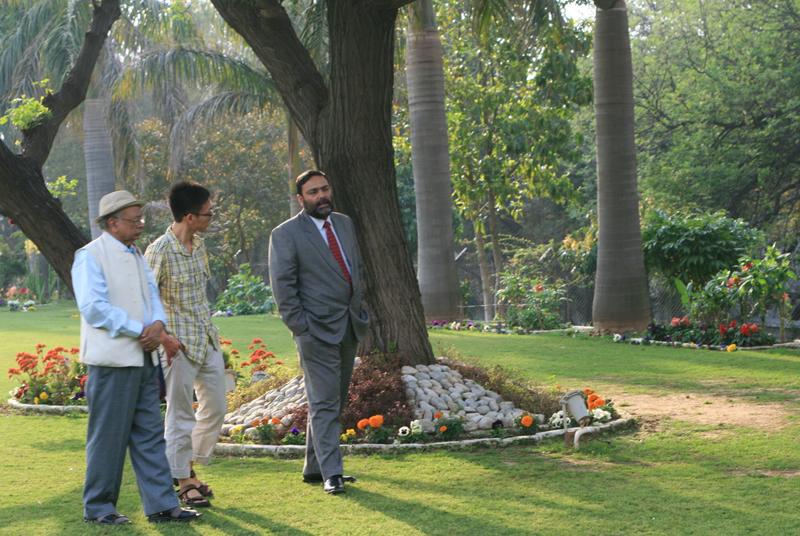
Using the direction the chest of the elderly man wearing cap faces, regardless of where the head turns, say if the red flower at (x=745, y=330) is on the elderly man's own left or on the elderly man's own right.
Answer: on the elderly man's own left

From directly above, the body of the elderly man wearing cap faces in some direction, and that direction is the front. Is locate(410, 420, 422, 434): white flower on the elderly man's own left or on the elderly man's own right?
on the elderly man's own left

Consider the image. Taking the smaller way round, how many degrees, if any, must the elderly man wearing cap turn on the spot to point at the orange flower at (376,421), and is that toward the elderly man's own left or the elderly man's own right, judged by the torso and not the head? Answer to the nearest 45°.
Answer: approximately 90° to the elderly man's own left

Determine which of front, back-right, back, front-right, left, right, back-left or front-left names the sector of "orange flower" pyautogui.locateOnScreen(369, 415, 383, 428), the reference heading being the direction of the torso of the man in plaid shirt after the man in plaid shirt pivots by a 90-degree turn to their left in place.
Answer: front

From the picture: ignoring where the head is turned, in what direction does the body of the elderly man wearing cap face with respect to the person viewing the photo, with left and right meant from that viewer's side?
facing the viewer and to the right of the viewer

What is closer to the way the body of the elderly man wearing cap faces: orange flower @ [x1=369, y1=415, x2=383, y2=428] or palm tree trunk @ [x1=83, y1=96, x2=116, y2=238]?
the orange flower

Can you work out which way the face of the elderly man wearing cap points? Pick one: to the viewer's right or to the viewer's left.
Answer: to the viewer's right

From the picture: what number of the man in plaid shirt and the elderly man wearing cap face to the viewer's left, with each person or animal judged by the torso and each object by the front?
0

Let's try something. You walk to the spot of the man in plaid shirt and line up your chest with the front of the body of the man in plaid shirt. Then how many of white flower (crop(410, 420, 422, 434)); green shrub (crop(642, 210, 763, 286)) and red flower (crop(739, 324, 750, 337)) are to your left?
3

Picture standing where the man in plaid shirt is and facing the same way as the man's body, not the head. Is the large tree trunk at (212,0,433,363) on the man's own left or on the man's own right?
on the man's own left

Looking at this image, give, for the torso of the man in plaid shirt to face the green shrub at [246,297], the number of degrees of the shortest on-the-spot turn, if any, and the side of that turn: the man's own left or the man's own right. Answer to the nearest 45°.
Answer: approximately 135° to the man's own left

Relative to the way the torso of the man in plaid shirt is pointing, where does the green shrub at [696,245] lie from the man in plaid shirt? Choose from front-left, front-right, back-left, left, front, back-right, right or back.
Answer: left

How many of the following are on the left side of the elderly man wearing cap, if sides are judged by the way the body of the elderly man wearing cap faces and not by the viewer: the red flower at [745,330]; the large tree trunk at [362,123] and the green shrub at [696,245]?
3
